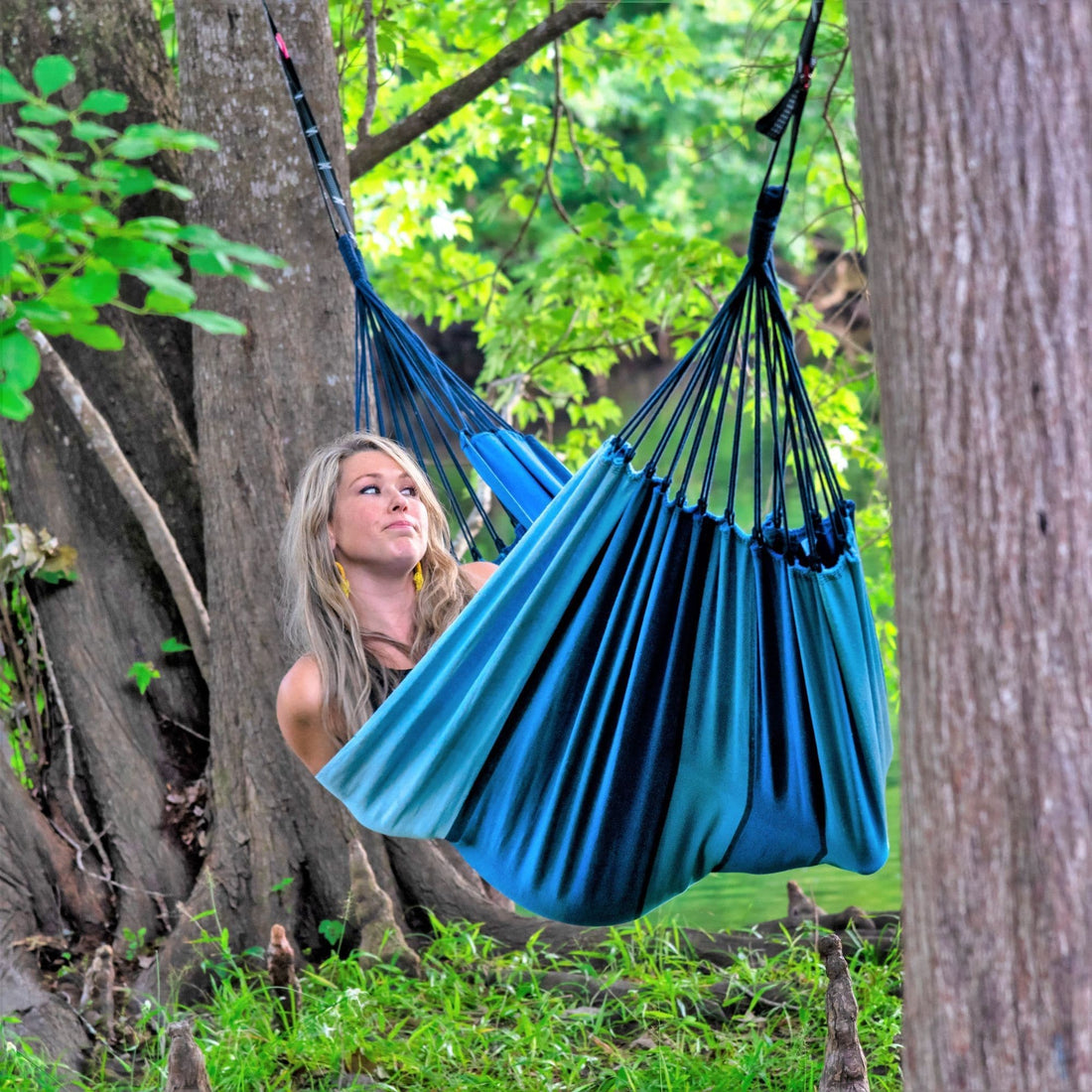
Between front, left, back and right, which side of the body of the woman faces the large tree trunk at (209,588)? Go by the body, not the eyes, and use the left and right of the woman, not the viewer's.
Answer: back

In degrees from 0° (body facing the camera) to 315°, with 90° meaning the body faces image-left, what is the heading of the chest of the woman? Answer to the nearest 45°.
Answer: approximately 315°

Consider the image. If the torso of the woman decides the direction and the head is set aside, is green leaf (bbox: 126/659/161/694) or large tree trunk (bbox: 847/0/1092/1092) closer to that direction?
the large tree trunk
